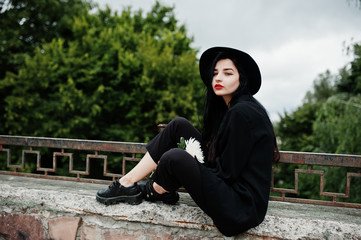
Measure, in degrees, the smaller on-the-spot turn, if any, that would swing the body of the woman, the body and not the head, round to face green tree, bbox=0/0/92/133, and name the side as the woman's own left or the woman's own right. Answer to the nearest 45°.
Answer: approximately 45° to the woman's own right

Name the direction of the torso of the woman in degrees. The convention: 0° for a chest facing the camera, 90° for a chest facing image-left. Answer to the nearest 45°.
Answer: approximately 90°
